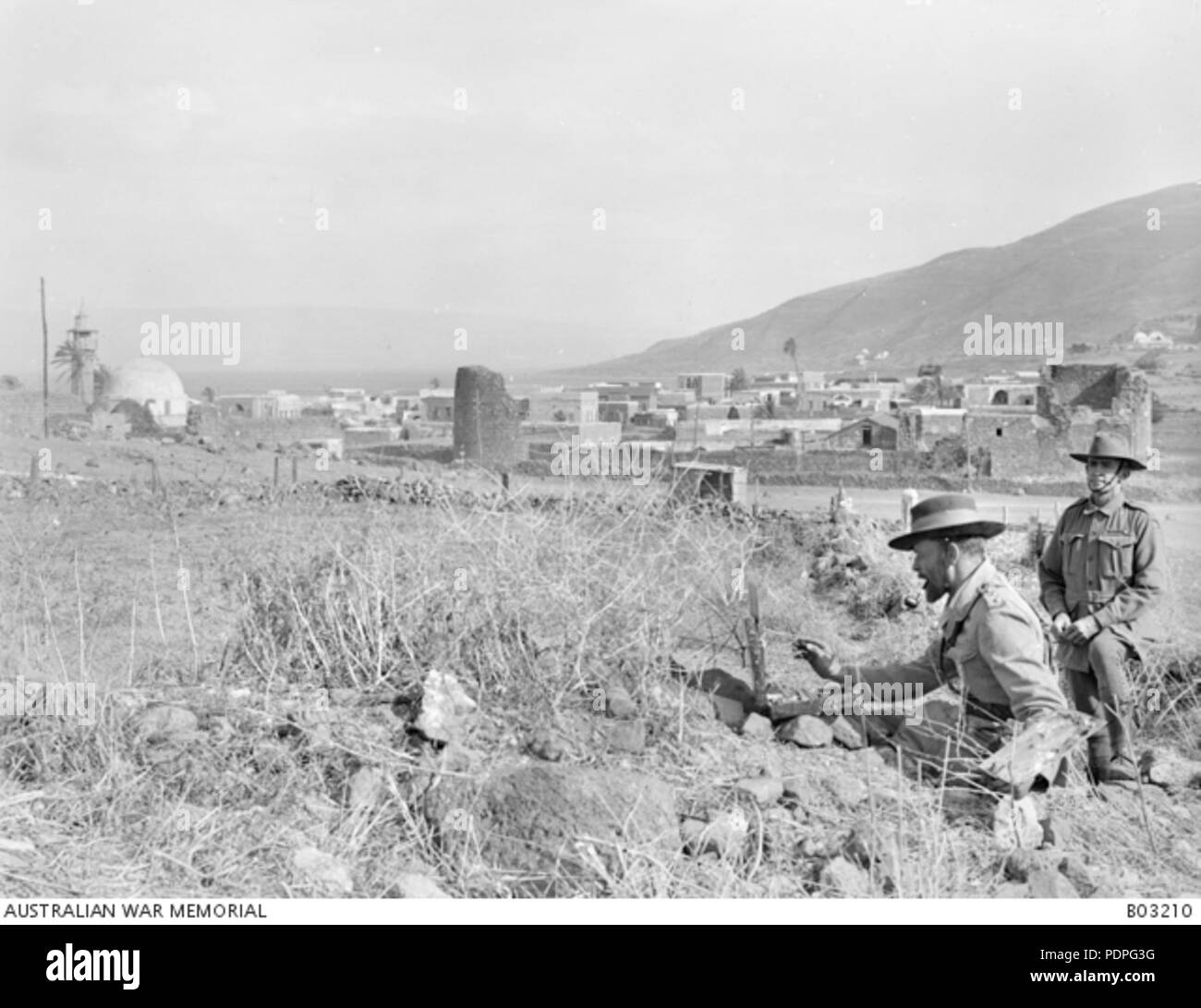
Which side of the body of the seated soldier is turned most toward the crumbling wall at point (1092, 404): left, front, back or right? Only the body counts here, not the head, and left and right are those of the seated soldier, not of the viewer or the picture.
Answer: right

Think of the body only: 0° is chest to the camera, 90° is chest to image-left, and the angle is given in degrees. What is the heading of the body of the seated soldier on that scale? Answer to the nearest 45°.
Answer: approximately 90°

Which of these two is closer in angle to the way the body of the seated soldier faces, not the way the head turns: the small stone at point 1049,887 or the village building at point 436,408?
the village building

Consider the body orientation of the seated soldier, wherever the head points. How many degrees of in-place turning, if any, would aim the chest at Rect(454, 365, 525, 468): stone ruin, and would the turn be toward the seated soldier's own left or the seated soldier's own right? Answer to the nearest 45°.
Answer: approximately 90° to the seated soldier's own right

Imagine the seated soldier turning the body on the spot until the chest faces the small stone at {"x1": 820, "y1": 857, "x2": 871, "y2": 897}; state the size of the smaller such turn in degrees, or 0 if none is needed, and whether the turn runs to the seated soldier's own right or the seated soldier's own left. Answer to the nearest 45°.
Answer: approximately 45° to the seated soldier's own left

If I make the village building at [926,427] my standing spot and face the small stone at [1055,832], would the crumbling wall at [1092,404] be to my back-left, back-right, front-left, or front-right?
back-left

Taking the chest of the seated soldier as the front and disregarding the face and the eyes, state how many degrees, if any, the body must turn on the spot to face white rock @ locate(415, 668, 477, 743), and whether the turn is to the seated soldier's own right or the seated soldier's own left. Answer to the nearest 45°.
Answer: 0° — they already face it

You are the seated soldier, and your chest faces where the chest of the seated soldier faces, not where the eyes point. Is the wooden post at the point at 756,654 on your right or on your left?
on your right

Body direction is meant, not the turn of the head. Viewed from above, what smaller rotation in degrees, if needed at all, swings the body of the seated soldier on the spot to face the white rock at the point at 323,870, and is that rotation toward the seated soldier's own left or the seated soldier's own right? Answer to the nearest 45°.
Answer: approximately 45° to the seated soldier's own left

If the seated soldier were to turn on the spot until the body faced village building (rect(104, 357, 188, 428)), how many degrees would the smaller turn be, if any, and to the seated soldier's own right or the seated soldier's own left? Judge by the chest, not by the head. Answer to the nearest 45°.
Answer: approximately 45° to the seated soldier's own right

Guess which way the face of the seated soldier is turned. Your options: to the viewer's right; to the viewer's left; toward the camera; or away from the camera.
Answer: to the viewer's left

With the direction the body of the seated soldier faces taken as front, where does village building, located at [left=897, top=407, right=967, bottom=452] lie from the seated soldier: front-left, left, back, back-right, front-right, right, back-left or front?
right

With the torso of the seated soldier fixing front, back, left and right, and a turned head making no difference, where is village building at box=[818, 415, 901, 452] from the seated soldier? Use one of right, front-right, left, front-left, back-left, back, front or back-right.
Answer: right
